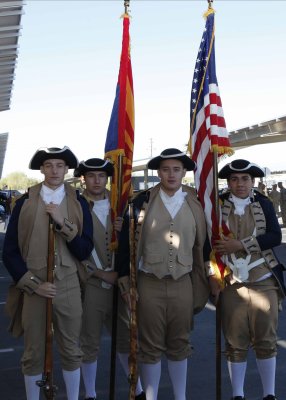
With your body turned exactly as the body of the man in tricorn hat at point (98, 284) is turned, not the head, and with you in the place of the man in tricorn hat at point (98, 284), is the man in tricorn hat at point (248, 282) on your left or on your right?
on your left

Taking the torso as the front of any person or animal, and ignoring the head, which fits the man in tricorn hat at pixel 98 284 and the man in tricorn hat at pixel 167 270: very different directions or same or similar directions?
same or similar directions

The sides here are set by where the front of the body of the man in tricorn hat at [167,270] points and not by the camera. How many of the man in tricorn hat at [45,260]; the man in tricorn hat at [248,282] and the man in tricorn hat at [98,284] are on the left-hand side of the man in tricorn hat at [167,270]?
1

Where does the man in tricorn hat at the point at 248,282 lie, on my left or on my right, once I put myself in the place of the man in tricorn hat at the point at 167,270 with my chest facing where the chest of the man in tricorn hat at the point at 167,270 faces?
on my left

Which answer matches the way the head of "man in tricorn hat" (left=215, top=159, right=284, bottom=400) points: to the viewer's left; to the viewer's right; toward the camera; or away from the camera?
toward the camera

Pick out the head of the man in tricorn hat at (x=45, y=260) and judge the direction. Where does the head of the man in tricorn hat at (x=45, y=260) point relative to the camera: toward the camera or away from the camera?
toward the camera

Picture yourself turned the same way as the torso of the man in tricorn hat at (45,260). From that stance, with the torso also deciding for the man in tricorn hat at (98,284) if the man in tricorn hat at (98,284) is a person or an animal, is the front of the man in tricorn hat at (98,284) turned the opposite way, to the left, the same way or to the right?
the same way

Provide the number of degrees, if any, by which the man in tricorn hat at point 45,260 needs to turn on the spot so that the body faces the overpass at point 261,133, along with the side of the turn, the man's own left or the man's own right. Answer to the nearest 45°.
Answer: approximately 135° to the man's own left

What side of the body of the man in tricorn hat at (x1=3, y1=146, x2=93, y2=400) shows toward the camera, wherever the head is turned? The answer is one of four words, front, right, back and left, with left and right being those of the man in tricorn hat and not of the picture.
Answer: front

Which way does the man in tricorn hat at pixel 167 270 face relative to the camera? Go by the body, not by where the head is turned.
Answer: toward the camera

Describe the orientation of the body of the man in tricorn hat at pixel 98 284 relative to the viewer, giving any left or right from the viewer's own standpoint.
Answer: facing the viewer

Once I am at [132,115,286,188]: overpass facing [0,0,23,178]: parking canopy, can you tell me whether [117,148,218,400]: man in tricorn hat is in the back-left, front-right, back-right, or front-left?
front-left

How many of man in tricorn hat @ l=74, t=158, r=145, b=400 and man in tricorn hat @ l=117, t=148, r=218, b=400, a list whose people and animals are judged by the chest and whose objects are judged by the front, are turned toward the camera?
2

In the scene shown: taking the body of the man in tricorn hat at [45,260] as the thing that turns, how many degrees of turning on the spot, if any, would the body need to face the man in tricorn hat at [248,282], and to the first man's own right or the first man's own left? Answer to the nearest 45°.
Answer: approximately 90° to the first man's own left

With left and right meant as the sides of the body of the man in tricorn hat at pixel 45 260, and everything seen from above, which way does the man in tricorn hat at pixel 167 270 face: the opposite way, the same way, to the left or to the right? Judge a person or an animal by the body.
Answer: the same way
